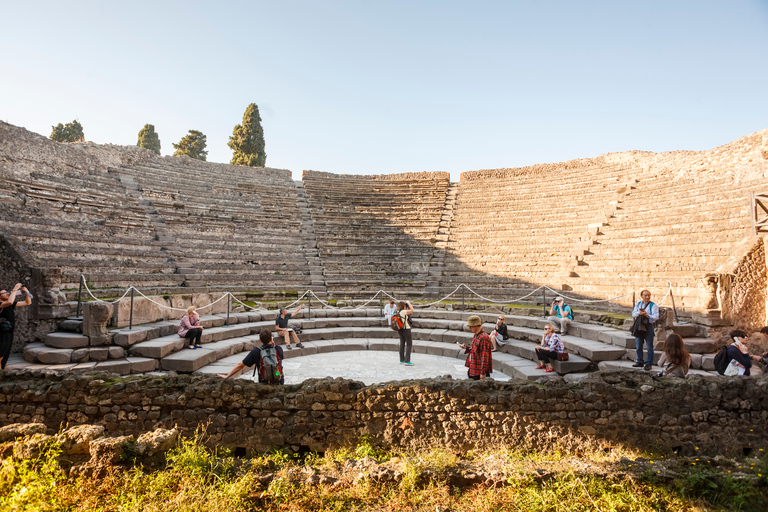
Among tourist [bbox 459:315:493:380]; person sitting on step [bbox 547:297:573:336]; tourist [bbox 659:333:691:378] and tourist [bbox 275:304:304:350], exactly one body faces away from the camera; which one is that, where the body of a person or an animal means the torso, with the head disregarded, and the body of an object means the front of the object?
tourist [bbox 659:333:691:378]

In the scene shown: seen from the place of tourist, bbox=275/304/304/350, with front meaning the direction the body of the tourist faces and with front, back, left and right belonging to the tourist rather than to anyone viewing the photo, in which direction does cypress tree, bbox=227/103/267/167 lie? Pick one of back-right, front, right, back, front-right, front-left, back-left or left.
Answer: back-left

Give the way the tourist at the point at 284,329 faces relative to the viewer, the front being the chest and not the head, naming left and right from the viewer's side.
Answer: facing the viewer and to the right of the viewer

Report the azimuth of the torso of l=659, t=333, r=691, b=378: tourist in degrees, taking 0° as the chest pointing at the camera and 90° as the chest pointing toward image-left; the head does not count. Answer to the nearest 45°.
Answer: approximately 180°

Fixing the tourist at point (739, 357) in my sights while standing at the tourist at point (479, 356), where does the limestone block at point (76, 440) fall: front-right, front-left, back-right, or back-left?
back-right

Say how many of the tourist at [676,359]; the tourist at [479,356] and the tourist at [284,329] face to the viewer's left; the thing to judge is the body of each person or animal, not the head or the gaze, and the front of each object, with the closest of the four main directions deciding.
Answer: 1

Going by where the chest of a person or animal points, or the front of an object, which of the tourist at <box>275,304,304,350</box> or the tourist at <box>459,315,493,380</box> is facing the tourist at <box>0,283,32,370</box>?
the tourist at <box>459,315,493,380</box>

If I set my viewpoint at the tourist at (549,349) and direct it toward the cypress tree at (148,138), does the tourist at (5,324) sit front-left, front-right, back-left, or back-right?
front-left

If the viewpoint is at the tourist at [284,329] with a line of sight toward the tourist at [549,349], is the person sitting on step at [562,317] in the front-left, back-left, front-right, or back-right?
front-left

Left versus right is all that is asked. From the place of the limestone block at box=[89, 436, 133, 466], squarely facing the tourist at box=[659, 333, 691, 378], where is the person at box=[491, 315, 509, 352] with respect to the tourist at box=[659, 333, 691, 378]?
left

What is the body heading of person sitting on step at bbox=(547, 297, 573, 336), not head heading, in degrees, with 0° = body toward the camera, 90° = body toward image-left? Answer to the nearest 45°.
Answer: approximately 45°

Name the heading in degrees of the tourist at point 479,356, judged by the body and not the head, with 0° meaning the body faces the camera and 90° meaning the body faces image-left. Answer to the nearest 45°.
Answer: approximately 90°

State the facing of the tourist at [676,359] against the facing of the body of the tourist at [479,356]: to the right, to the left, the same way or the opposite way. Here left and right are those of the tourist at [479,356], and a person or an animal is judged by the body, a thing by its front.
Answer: to the right

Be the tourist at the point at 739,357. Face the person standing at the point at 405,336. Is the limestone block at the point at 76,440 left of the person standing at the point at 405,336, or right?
left
